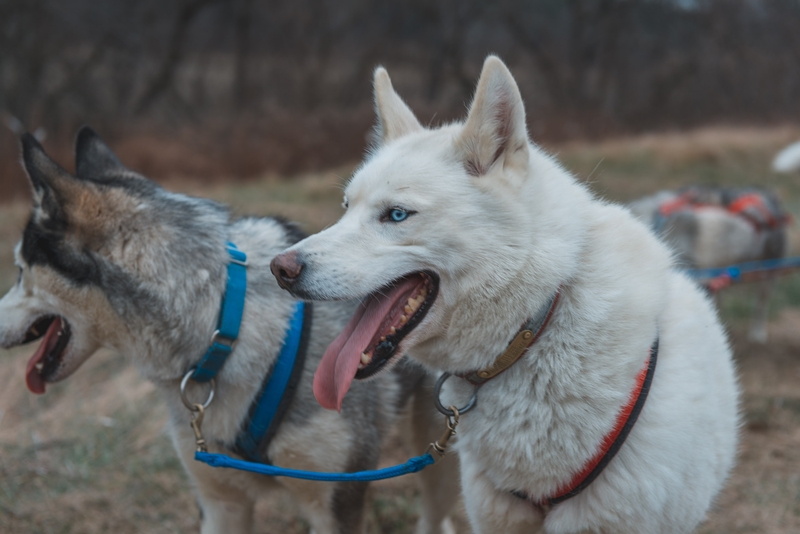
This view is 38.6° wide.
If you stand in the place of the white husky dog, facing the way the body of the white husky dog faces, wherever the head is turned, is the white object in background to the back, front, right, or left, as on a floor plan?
back

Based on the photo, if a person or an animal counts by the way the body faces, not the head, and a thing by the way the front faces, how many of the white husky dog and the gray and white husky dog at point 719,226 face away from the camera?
0

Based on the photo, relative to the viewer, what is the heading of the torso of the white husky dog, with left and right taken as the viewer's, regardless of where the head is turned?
facing the viewer and to the left of the viewer

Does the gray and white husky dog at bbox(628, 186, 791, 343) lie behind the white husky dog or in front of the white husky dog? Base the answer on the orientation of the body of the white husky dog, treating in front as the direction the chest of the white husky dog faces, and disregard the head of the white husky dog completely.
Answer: behind
